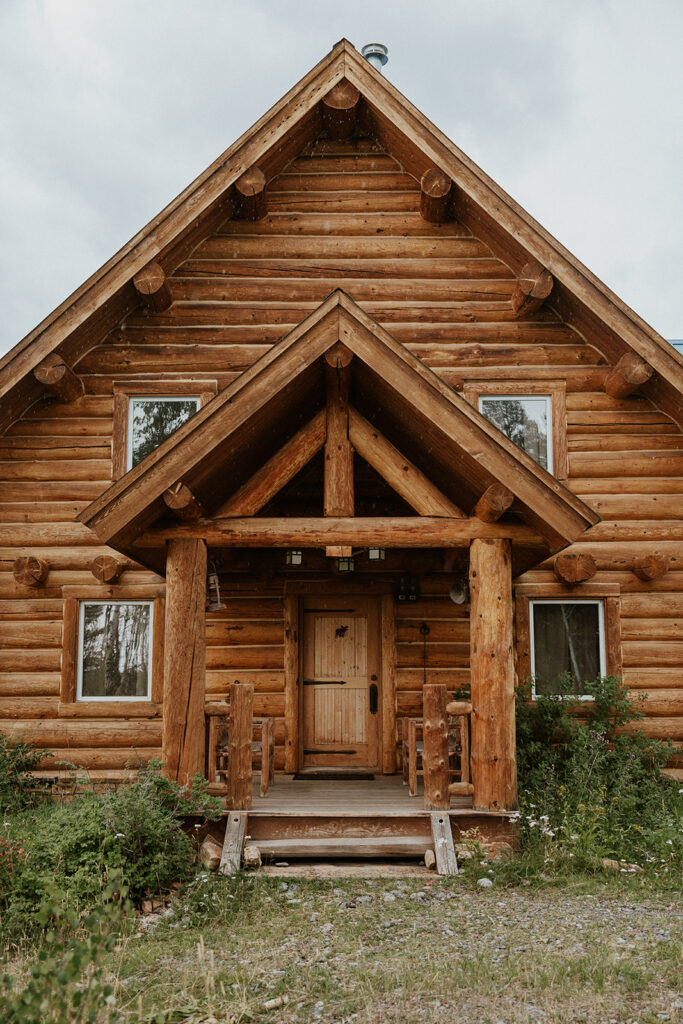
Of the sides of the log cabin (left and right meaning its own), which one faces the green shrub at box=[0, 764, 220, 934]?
front

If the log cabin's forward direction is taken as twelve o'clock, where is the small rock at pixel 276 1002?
The small rock is roughly at 12 o'clock from the log cabin.

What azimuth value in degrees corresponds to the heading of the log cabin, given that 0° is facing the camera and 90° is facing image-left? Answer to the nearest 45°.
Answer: approximately 0°
